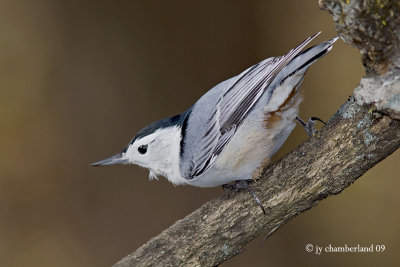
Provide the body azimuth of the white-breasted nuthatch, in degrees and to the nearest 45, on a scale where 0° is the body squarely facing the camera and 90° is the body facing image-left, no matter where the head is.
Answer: approximately 90°
